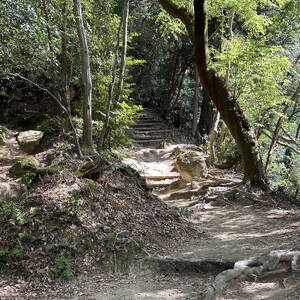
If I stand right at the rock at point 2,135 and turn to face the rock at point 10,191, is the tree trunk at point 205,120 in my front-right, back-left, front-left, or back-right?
back-left

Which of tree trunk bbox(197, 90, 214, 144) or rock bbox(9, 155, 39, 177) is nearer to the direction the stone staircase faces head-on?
the rock

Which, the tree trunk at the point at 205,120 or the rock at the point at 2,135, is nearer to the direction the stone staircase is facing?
the rock

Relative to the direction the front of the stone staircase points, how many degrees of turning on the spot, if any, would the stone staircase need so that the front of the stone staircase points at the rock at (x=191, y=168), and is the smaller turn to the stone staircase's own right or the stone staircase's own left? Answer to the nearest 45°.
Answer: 0° — it already faces it

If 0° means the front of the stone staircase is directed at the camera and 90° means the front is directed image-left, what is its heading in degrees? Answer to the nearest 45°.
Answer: approximately 0°

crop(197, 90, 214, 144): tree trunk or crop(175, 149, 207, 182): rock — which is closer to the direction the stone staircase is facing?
the rock

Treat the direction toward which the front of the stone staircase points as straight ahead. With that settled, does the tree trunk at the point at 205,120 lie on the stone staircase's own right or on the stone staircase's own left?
on the stone staircase's own left

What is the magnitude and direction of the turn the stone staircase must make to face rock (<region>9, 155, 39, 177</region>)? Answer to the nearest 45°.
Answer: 0° — it already faces it

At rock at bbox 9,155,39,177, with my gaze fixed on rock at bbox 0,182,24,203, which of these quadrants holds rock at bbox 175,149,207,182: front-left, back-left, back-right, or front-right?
back-left
